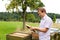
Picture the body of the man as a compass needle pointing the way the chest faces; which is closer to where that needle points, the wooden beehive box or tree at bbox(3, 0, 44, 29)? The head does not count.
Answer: the wooden beehive box

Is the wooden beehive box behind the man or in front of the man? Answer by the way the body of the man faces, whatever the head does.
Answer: in front

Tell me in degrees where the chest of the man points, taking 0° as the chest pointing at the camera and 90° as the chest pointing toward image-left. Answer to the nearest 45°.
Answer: approximately 90°

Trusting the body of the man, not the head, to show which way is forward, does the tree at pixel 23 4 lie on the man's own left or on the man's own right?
on the man's own right
